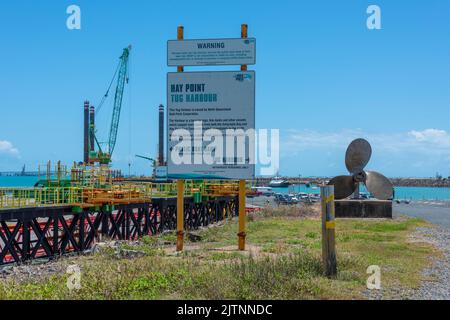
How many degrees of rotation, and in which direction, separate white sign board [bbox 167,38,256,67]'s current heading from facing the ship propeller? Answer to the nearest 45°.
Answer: approximately 135° to its left

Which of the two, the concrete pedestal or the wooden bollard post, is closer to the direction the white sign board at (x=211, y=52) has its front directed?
the wooden bollard post

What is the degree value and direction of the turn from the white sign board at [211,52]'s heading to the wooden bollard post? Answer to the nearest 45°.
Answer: approximately 45° to its left

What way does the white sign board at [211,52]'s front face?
toward the camera

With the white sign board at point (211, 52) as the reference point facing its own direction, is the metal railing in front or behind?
behind

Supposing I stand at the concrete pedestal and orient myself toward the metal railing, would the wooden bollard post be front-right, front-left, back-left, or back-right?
front-left

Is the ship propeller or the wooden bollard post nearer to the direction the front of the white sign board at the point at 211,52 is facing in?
the wooden bollard post

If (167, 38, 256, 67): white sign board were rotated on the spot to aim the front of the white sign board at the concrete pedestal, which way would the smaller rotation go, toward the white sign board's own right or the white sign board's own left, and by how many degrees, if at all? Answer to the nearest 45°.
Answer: approximately 135° to the white sign board's own left
